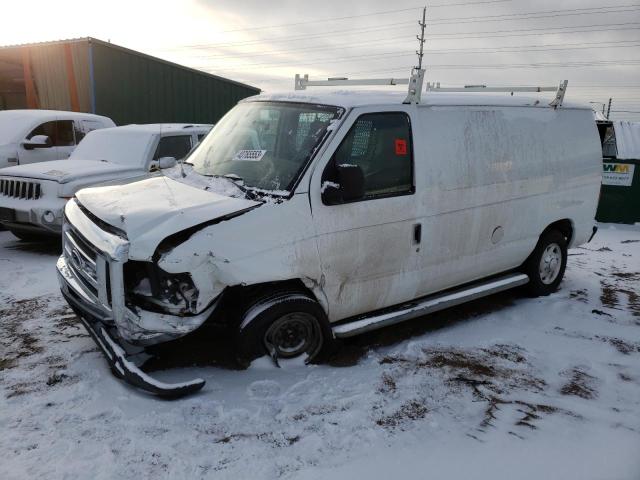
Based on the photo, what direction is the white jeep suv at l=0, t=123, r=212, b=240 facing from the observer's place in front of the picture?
facing the viewer and to the left of the viewer

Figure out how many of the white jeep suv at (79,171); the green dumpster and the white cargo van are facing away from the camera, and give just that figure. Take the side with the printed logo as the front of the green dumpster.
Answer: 0

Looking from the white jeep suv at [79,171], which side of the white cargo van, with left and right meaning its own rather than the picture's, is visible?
right

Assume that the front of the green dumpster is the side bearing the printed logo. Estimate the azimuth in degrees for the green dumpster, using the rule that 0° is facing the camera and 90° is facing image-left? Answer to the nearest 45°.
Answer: approximately 0°

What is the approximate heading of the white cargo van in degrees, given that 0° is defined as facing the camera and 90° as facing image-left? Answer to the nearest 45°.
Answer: approximately 45°

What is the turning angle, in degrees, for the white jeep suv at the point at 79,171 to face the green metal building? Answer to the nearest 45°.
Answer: approximately 135° to its right
